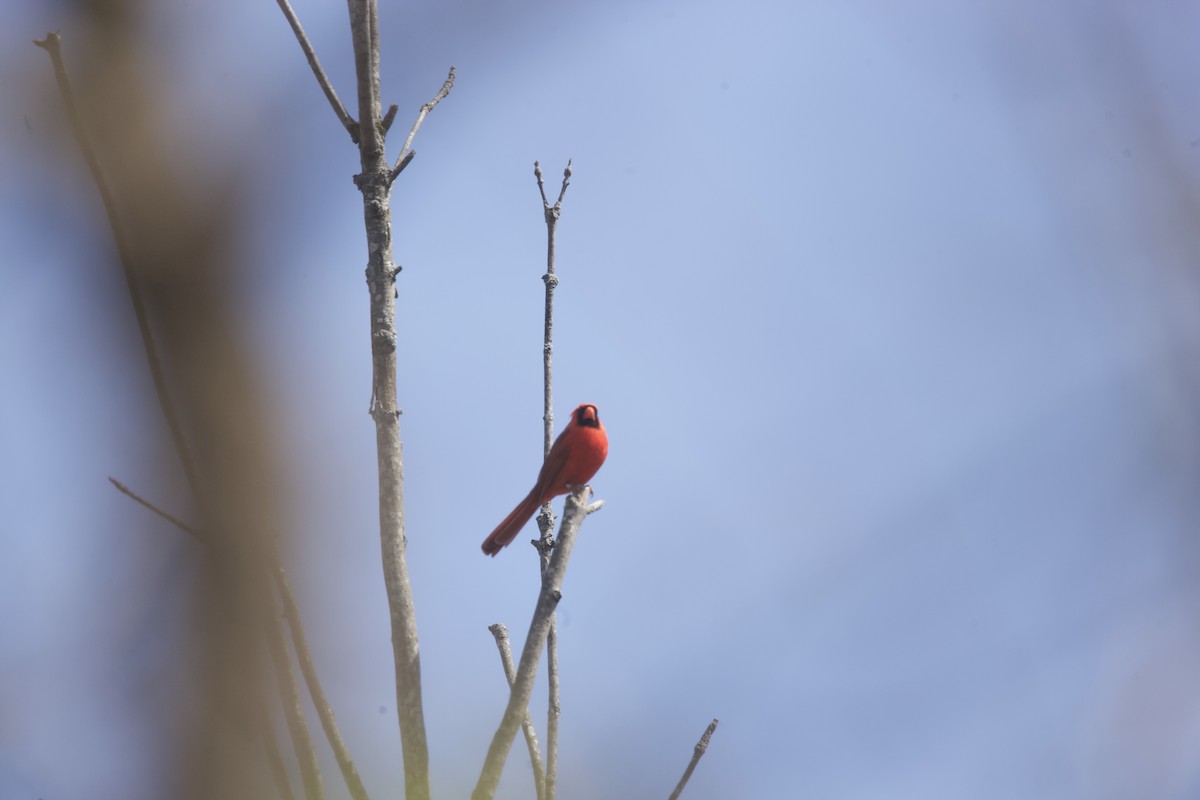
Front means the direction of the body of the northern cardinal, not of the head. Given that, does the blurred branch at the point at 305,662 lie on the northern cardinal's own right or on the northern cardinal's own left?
on the northern cardinal's own right

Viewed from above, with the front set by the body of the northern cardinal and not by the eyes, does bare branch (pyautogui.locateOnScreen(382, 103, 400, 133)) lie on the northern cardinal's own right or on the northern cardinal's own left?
on the northern cardinal's own right

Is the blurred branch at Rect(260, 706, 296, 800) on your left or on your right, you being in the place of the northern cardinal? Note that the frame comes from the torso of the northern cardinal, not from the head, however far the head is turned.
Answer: on your right

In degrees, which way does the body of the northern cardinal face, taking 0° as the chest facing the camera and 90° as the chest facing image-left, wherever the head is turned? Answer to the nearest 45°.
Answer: approximately 315°

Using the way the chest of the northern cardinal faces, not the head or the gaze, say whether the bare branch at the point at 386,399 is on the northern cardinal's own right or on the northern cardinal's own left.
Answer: on the northern cardinal's own right

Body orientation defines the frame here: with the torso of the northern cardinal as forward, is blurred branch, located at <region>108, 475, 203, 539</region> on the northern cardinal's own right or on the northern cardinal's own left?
on the northern cardinal's own right
